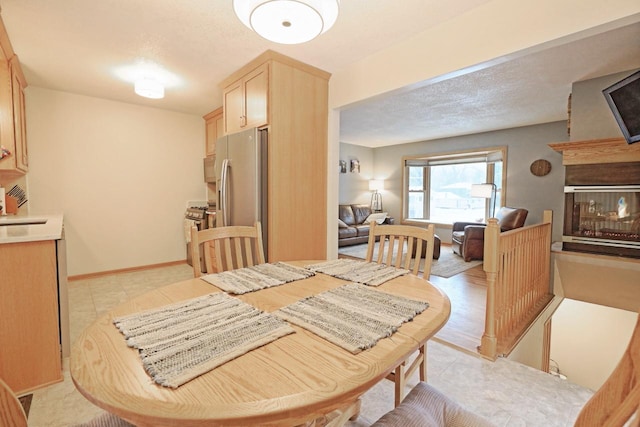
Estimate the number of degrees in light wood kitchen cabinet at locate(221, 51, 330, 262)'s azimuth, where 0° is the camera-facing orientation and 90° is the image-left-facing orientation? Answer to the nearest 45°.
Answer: approximately 45°

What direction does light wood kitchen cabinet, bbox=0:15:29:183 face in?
to the viewer's right

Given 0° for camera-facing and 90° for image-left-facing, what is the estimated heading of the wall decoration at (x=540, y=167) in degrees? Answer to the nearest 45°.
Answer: approximately 0°

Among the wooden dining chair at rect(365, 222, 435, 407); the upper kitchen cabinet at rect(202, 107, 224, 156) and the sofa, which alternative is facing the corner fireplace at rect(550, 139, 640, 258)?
the sofa

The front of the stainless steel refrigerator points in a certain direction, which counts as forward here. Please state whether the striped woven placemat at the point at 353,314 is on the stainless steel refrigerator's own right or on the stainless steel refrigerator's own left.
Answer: on the stainless steel refrigerator's own left

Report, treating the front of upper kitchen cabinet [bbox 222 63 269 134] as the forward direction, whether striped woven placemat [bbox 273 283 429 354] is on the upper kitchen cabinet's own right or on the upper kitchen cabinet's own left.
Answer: on the upper kitchen cabinet's own left

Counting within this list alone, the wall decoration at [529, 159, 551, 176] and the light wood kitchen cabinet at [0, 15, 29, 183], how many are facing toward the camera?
1
